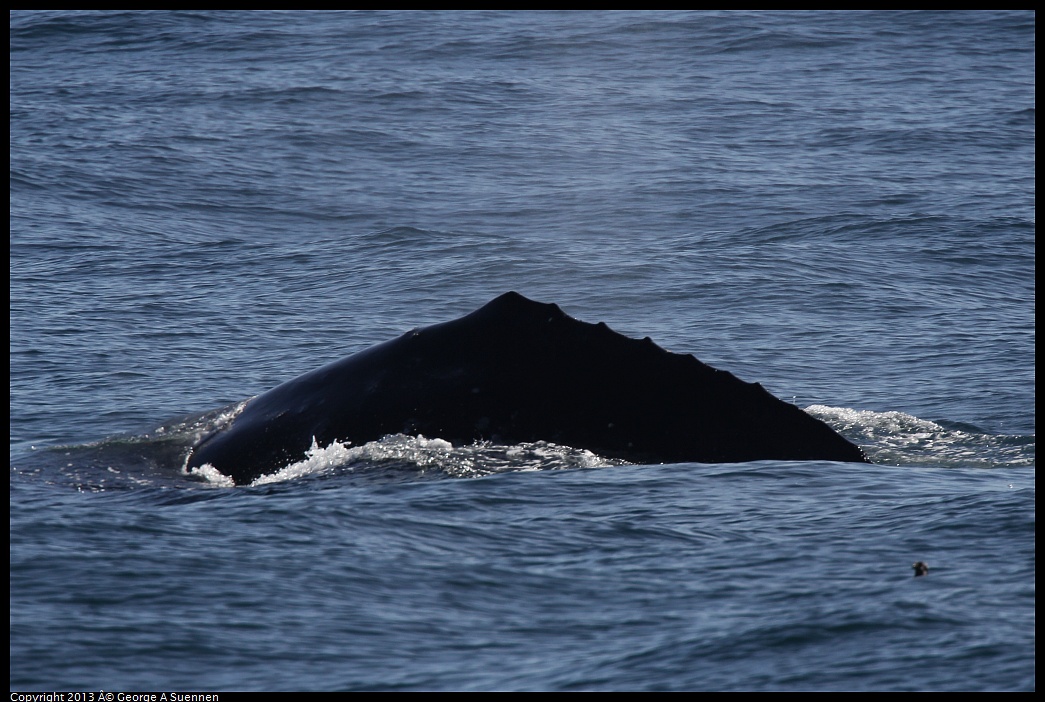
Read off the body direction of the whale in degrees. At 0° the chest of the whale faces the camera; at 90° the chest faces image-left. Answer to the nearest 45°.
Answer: approximately 90°
